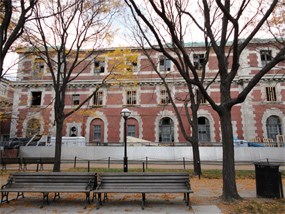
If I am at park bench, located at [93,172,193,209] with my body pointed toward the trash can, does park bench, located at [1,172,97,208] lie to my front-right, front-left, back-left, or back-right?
back-left

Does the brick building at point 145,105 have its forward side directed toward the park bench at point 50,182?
yes

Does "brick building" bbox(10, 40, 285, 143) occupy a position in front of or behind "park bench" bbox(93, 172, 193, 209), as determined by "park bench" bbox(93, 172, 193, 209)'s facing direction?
behind

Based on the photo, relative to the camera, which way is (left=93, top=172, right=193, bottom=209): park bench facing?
toward the camera

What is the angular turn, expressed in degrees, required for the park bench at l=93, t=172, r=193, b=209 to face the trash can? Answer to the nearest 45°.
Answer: approximately 90° to its left

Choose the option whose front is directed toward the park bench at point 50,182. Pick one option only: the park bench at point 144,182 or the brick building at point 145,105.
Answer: the brick building

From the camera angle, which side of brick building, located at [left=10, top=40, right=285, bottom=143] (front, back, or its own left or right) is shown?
front

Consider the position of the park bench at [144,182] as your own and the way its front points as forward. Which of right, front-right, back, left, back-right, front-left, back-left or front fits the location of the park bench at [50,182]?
right

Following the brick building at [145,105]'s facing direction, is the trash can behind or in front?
in front

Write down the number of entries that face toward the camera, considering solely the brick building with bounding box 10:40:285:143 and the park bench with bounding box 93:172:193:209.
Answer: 2

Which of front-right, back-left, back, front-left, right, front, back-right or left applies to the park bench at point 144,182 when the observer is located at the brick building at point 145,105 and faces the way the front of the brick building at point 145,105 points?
front
